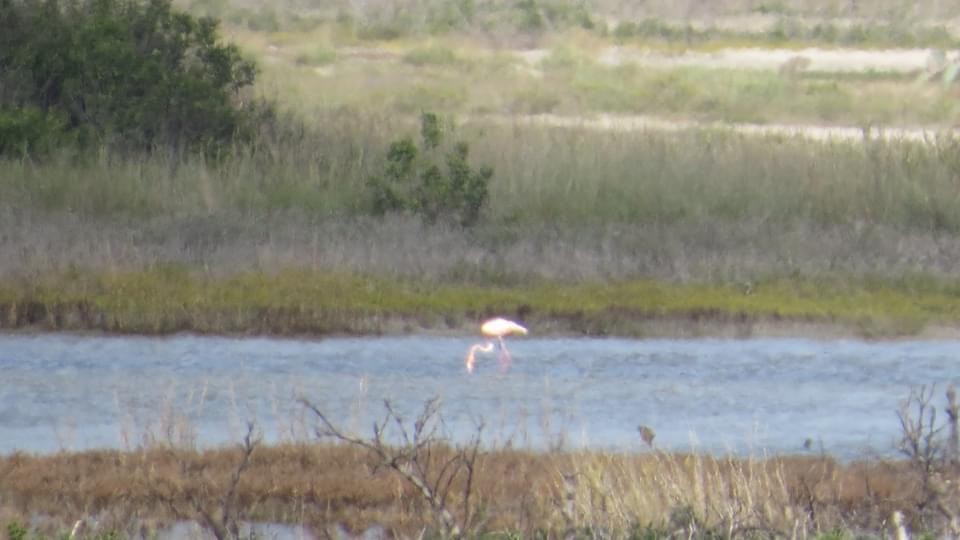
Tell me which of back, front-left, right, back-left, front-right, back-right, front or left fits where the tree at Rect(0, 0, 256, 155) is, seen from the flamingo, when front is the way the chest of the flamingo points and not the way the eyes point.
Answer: front-right

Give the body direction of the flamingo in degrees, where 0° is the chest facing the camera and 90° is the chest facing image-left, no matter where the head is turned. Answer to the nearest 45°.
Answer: approximately 90°

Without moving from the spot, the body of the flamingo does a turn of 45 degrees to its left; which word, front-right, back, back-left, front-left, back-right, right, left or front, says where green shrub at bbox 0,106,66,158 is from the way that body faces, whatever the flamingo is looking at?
right

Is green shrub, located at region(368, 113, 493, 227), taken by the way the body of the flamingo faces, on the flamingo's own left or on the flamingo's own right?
on the flamingo's own right
